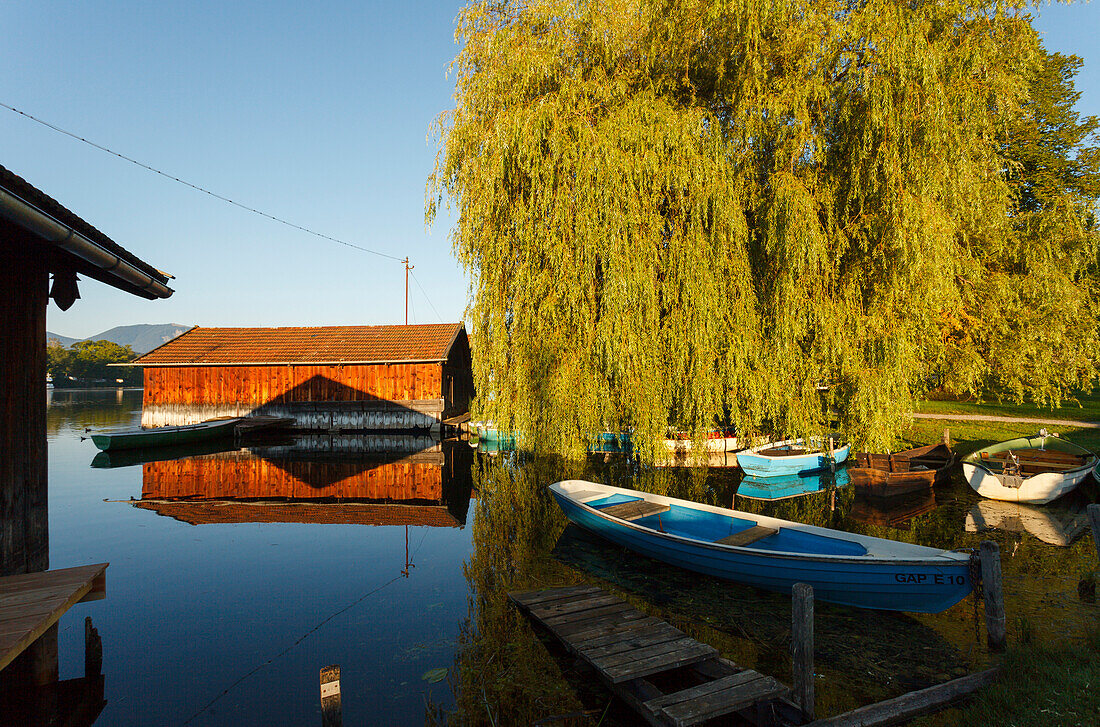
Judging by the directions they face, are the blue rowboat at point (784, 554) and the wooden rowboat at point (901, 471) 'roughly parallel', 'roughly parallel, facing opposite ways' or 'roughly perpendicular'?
roughly perpendicular

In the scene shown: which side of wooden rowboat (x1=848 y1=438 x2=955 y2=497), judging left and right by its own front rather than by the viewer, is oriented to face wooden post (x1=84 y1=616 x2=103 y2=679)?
back

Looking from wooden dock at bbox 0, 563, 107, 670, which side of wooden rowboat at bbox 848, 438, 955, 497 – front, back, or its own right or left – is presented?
back

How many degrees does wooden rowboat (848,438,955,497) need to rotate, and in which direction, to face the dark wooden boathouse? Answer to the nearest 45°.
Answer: approximately 180°

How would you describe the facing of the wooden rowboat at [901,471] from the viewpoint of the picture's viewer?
facing away from the viewer and to the right of the viewer

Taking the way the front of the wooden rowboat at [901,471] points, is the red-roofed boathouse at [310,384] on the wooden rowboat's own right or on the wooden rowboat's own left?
on the wooden rowboat's own left
